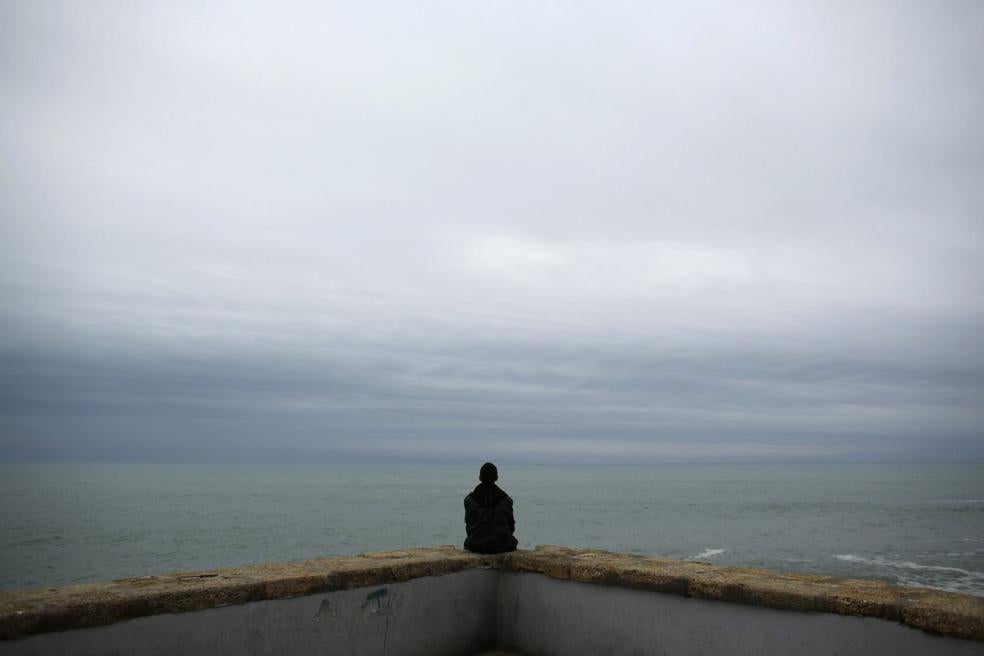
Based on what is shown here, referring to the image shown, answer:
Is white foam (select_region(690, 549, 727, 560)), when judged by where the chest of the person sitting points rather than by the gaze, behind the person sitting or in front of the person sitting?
in front

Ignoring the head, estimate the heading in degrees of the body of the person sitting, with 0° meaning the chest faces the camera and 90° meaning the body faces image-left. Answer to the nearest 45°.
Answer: approximately 180°

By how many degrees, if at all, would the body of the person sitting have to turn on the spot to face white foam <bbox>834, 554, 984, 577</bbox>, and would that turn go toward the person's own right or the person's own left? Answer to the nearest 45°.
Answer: approximately 45° to the person's own right

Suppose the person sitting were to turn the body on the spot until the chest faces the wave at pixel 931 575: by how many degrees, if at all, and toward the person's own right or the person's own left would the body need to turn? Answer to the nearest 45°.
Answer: approximately 45° to the person's own right
